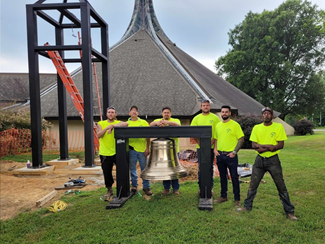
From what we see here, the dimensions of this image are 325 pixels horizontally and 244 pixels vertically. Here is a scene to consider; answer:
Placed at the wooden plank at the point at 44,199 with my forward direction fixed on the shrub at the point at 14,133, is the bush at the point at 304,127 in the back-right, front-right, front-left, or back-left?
front-right

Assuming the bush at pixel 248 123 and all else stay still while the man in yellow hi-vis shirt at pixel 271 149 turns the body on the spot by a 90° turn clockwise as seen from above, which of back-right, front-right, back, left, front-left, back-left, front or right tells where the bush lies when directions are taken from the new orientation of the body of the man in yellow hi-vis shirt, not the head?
right

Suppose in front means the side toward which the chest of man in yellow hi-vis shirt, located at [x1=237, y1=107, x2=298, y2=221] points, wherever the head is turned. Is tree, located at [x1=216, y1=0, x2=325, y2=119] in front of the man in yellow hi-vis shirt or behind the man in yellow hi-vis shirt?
behind

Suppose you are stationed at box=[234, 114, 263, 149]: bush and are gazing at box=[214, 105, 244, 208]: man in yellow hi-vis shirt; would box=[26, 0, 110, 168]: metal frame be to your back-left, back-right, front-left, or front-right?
front-right

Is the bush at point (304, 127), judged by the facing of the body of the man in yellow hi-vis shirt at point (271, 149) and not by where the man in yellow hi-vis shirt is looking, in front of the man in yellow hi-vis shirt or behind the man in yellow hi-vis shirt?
behind

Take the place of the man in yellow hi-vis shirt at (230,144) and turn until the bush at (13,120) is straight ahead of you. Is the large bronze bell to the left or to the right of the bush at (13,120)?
left

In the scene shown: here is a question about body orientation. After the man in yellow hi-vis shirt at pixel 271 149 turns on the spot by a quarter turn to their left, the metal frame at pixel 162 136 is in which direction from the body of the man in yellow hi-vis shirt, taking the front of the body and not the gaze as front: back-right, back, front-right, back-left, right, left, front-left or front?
back

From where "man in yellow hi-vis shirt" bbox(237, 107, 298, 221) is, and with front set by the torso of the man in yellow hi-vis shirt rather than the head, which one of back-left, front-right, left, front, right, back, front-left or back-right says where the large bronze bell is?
right

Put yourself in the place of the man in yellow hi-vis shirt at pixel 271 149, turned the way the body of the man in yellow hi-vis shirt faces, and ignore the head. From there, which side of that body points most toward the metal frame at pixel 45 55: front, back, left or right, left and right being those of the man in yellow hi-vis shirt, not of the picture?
right

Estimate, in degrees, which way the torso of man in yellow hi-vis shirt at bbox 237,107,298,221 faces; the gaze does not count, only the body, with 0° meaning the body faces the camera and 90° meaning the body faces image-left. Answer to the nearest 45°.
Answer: approximately 0°

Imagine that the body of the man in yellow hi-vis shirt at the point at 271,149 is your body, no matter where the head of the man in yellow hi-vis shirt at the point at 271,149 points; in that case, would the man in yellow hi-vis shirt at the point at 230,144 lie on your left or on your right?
on your right

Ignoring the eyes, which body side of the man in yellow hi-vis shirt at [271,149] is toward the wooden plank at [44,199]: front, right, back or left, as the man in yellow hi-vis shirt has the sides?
right
